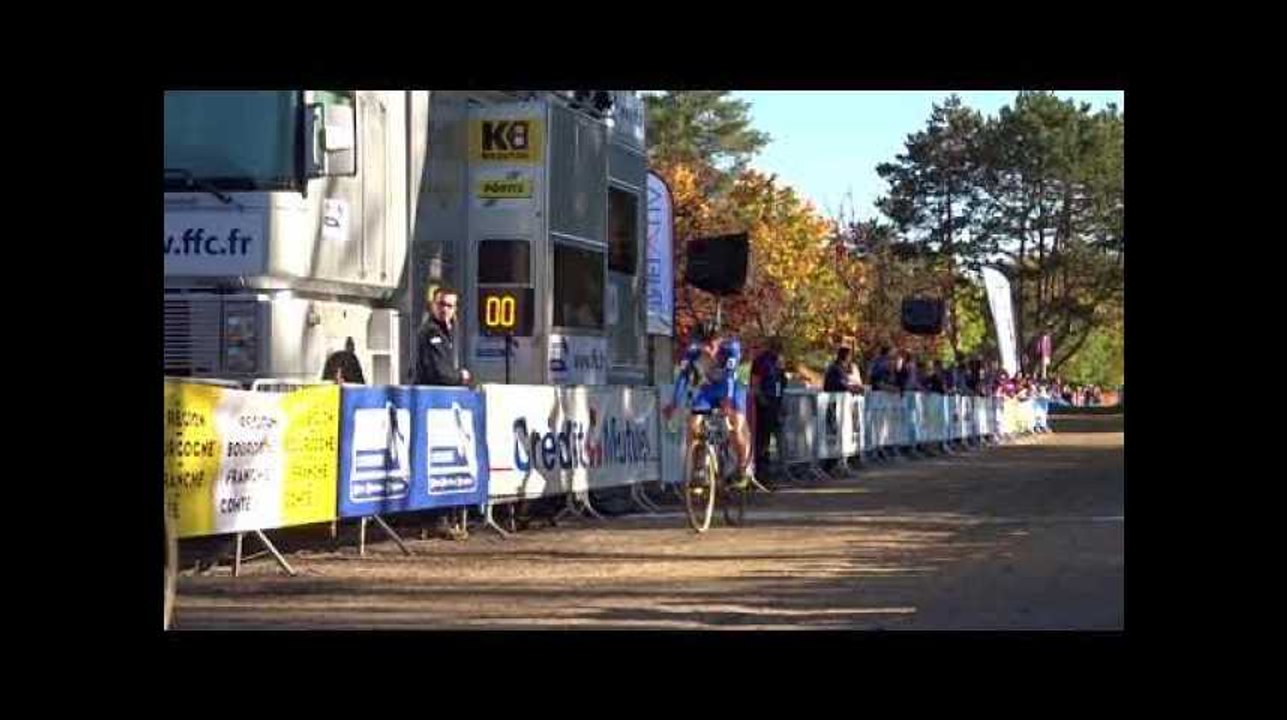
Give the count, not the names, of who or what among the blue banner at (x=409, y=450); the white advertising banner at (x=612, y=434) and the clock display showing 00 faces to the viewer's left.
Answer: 0

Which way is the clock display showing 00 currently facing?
toward the camera

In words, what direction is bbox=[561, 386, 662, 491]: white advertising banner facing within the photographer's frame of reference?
facing the viewer and to the right of the viewer

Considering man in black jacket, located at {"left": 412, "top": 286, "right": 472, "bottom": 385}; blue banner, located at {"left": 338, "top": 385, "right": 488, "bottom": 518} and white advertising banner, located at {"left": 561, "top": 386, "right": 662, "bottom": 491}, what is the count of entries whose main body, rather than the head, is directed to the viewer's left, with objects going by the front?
0

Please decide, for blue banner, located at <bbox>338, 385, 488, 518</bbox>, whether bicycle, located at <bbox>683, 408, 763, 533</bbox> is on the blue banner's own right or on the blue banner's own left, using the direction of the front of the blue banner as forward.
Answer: on the blue banner's own left

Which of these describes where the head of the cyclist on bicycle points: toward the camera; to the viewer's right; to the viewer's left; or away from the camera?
toward the camera

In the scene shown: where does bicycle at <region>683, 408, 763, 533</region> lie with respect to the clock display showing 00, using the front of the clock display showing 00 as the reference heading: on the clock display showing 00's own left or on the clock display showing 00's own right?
on the clock display showing 00's own left

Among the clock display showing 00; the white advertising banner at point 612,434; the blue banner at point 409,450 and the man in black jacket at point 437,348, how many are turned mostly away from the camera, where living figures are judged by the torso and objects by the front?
0

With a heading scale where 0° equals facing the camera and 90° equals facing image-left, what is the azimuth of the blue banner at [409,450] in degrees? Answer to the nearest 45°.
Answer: approximately 315°
